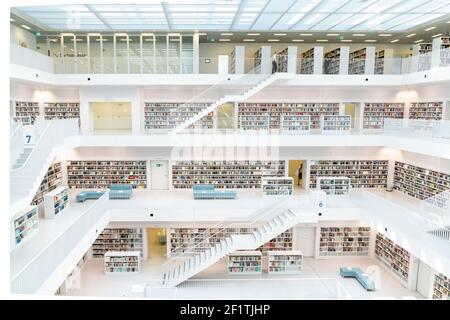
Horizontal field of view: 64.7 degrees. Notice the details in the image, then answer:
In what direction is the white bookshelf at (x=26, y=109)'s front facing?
toward the camera

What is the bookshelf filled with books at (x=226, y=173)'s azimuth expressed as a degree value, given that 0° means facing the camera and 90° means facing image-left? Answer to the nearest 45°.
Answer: approximately 0°

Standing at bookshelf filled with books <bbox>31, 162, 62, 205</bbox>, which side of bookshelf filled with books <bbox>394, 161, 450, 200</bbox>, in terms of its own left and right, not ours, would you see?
front

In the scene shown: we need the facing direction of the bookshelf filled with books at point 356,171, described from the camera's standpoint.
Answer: facing the viewer

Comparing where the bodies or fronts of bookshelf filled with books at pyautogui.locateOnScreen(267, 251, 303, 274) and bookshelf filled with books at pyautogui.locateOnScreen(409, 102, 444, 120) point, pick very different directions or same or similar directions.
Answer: same or similar directions

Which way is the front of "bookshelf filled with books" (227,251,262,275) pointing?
toward the camera

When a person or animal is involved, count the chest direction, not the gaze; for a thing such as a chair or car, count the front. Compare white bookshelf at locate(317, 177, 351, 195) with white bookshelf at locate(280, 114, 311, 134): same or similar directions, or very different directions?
same or similar directions

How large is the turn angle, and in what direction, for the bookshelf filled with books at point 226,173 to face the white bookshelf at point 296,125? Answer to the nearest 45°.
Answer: approximately 45° to its left

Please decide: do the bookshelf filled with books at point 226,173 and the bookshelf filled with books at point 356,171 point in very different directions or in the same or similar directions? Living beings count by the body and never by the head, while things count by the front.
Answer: same or similar directions

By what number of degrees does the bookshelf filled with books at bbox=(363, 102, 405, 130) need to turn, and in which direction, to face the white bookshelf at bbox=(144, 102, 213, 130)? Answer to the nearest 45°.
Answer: approximately 45° to its right

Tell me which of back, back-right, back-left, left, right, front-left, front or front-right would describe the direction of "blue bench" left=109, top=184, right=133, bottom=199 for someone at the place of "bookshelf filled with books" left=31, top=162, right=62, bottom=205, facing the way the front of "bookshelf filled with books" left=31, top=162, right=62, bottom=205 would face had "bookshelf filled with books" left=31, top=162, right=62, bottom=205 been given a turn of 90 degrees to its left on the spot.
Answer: right

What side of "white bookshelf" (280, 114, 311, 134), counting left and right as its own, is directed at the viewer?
front

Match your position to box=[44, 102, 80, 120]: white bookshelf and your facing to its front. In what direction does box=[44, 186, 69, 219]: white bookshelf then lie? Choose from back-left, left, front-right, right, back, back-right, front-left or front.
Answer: front

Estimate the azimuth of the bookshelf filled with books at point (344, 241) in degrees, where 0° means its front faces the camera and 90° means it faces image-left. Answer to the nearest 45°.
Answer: approximately 0°

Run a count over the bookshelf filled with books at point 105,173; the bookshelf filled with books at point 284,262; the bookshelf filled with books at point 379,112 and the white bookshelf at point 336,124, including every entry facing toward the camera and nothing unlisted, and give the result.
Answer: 4

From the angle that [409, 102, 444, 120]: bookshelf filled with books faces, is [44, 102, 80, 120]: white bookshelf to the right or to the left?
on its right

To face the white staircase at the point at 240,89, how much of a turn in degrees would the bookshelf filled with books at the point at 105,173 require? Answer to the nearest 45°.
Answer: approximately 45° to its left

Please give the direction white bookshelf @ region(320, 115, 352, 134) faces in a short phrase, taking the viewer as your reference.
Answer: facing the viewer
